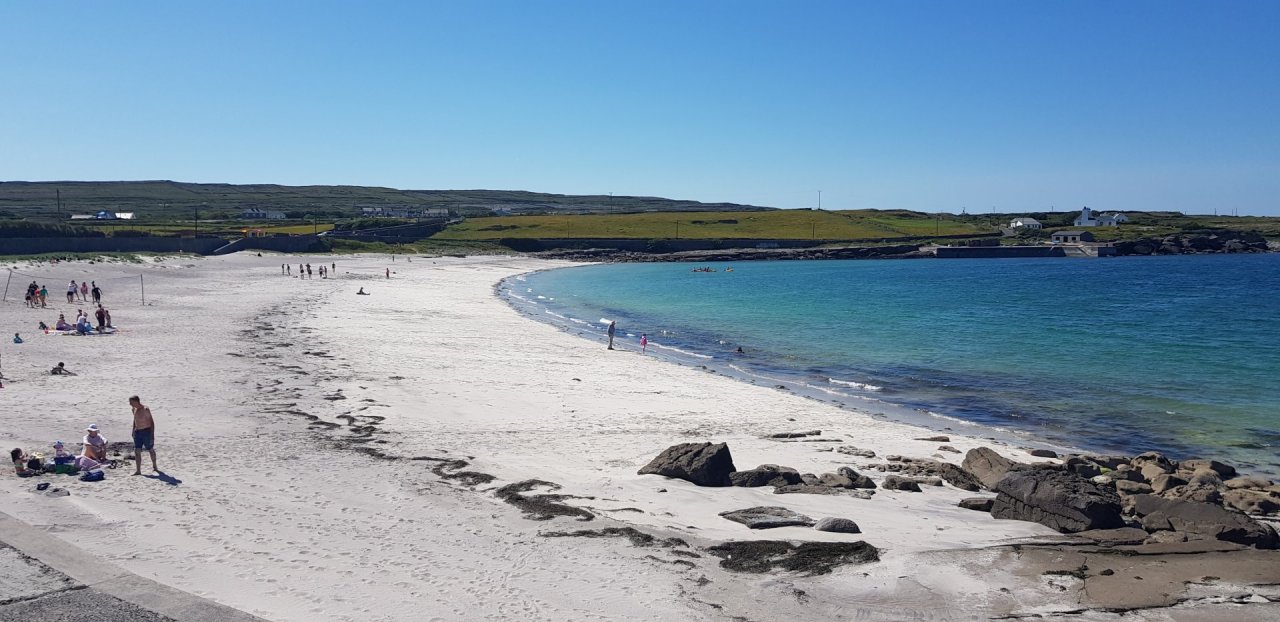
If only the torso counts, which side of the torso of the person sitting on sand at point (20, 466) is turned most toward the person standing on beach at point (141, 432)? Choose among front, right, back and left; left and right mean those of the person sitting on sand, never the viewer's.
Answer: front

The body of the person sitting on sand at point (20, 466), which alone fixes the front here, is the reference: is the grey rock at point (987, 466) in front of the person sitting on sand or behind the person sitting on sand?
in front

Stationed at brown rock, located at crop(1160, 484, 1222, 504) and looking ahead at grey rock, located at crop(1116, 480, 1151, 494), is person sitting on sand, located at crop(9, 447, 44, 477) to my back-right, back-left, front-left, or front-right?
front-left

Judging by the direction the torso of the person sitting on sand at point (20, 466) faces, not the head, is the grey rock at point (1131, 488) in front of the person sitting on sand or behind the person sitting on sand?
in front

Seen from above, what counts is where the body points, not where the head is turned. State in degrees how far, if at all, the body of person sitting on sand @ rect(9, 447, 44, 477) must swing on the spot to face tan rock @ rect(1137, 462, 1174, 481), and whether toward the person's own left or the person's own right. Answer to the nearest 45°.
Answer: approximately 45° to the person's own right

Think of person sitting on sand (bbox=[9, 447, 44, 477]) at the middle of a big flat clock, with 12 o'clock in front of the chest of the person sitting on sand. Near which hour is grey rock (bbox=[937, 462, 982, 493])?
The grey rock is roughly at 1 o'clock from the person sitting on sand.

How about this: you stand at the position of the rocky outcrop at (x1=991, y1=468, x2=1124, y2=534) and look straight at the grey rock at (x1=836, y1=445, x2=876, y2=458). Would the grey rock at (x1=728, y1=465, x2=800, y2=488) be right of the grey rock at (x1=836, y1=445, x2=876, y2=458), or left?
left

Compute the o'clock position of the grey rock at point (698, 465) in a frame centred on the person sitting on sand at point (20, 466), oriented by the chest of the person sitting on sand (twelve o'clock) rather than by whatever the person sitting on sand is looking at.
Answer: The grey rock is roughly at 1 o'clock from the person sitting on sand.

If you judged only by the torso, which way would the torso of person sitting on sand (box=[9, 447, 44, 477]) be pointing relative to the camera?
to the viewer's right

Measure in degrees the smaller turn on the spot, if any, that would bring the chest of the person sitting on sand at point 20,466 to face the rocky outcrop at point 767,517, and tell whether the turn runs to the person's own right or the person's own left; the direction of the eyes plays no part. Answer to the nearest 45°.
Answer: approximately 45° to the person's own right

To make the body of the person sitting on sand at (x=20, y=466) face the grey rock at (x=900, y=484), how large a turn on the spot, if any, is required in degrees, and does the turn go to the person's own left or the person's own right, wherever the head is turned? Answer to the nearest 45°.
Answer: approximately 45° to the person's own right

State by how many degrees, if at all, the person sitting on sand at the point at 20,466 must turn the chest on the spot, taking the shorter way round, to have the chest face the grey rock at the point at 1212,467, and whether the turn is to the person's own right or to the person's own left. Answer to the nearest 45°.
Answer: approximately 45° to the person's own right

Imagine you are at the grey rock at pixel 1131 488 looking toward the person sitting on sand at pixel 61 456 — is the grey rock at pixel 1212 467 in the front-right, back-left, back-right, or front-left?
back-right
